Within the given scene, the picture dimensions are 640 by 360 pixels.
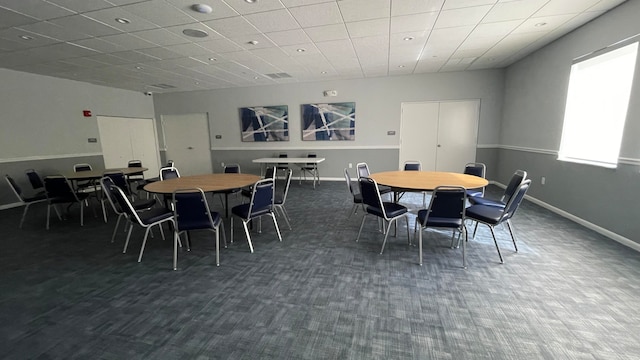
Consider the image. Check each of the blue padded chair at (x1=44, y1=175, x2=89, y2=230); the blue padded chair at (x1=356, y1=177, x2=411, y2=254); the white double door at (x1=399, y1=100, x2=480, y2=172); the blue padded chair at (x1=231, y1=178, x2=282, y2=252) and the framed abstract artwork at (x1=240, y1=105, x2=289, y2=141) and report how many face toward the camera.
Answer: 2

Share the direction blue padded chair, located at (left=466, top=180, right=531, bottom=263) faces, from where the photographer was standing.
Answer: facing away from the viewer and to the left of the viewer

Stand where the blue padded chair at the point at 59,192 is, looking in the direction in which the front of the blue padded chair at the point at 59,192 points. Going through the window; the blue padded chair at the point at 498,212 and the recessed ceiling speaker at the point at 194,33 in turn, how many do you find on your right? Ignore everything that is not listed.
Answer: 3

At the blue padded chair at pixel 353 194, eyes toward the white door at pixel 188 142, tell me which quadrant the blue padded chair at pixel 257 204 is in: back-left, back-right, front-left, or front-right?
front-left

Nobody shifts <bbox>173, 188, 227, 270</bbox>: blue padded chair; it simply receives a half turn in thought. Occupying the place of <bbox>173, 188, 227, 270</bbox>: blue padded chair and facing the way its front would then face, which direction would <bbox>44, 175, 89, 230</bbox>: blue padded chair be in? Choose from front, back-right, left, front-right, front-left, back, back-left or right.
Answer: back-right

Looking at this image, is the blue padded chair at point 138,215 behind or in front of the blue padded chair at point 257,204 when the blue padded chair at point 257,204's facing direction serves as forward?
in front

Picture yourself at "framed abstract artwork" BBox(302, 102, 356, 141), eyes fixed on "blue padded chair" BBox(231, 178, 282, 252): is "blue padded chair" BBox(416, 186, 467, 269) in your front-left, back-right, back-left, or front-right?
front-left

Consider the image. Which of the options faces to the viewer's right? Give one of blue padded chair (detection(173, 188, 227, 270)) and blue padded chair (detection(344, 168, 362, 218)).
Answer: blue padded chair (detection(344, 168, 362, 218))

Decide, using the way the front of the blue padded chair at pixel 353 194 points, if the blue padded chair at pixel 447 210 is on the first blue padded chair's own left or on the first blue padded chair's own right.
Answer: on the first blue padded chair's own right

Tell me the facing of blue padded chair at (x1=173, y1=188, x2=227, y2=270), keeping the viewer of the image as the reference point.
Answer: facing away from the viewer

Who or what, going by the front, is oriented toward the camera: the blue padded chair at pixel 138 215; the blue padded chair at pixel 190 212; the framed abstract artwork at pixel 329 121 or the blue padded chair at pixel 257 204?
the framed abstract artwork

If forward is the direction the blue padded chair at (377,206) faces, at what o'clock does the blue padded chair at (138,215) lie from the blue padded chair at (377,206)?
the blue padded chair at (138,215) is roughly at 7 o'clock from the blue padded chair at (377,206).

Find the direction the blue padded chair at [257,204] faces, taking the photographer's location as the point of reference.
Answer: facing away from the viewer and to the left of the viewer

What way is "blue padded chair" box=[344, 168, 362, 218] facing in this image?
to the viewer's right

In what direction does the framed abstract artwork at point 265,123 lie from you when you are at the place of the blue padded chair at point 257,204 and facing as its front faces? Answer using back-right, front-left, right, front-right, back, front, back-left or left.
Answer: front-right

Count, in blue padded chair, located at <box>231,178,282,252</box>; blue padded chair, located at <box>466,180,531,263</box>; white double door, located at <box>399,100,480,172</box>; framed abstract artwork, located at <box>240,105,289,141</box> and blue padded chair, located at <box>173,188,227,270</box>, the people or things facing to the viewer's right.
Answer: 0

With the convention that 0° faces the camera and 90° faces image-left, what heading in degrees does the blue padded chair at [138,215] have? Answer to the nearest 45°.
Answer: approximately 225°

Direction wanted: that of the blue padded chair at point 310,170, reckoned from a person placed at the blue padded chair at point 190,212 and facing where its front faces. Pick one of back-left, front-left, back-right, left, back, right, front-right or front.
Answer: front-right
